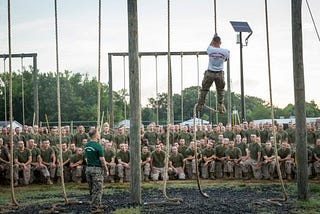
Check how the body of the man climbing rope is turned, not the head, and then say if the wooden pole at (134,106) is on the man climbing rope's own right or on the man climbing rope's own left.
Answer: on the man climbing rope's own left

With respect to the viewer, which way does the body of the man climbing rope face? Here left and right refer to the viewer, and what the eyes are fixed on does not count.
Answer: facing away from the viewer

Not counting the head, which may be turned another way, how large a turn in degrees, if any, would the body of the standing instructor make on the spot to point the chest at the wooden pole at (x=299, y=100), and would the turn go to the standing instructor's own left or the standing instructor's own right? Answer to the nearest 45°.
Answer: approximately 45° to the standing instructor's own right

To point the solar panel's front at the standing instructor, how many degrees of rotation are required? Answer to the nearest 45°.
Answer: approximately 45° to its right

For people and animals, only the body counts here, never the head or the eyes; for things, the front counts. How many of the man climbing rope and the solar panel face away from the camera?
1

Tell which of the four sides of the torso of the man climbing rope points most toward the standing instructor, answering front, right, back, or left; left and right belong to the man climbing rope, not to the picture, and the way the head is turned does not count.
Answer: left

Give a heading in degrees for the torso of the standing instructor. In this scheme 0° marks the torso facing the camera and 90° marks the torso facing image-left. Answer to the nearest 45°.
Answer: approximately 225°
